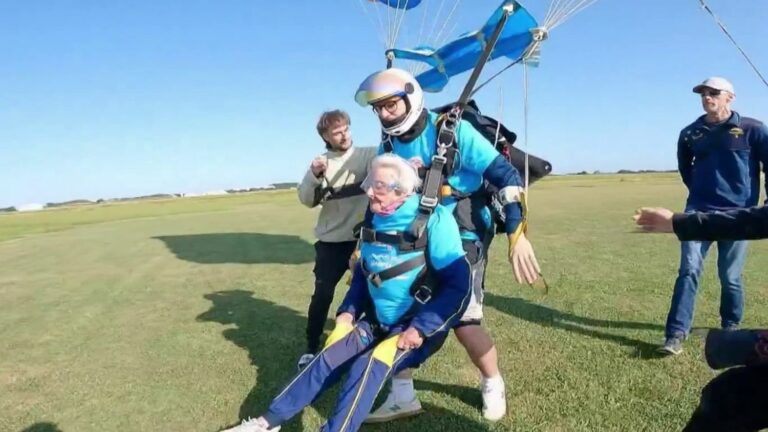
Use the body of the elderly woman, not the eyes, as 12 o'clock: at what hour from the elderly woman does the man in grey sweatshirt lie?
The man in grey sweatshirt is roughly at 4 o'clock from the elderly woman.

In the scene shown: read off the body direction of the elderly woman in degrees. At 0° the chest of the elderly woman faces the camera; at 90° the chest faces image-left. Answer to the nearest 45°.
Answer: approximately 45°

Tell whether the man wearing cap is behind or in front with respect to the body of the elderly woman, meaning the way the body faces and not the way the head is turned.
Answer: behind

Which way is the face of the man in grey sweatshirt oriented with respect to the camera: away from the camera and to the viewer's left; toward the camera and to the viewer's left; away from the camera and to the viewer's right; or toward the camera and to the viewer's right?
toward the camera and to the viewer's right
